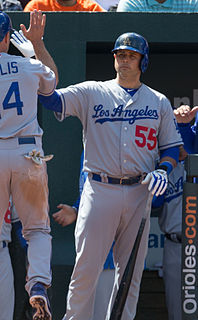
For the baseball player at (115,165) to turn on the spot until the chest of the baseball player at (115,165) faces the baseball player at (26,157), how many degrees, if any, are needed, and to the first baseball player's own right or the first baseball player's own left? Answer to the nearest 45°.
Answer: approximately 45° to the first baseball player's own right

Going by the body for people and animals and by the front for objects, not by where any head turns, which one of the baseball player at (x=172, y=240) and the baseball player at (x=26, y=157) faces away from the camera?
the baseball player at (x=26, y=157)

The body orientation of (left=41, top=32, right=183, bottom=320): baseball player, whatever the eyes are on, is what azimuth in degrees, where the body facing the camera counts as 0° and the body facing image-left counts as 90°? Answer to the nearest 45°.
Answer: approximately 0°

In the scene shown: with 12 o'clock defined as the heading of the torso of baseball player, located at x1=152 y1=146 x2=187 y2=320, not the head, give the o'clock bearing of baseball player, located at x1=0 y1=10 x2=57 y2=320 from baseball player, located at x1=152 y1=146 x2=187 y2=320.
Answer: baseball player, located at x1=0 y1=10 x2=57 y2=320 is roughly at 12 o'clock from baseball player, located at x1=152 y1=146 x2=187 y2=320.

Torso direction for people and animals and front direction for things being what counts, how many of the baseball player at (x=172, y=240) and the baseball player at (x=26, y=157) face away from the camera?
1

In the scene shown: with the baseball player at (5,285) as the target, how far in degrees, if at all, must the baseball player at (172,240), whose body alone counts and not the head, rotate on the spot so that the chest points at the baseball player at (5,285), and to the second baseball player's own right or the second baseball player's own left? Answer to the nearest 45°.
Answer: approximately 45° to the second baseball player's own right

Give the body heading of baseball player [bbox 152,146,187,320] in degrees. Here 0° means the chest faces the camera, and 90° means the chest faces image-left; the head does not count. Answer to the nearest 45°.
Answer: approximately 45°

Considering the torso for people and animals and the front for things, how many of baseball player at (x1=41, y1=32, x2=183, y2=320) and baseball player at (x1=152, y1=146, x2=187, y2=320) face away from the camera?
0

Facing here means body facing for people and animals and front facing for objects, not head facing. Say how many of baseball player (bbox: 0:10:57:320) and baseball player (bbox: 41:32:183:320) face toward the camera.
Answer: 1

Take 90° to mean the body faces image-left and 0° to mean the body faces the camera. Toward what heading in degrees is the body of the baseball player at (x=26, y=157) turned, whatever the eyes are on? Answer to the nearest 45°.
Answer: approximately 180°
